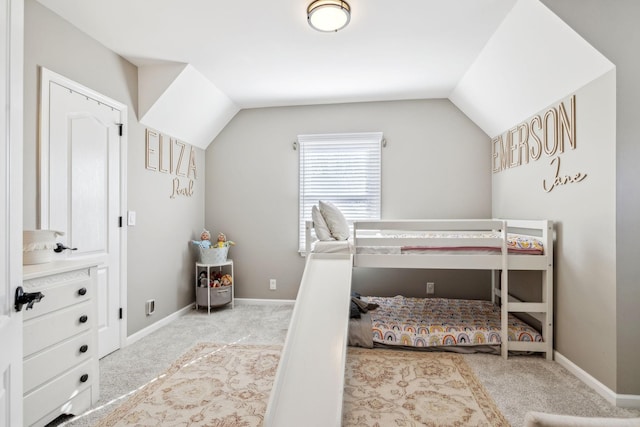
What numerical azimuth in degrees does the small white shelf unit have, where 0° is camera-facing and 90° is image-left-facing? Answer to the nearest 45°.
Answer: approximately 315°

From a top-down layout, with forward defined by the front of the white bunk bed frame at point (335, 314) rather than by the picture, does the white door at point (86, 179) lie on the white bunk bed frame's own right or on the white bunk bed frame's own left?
on the white bunk bed frame's own right

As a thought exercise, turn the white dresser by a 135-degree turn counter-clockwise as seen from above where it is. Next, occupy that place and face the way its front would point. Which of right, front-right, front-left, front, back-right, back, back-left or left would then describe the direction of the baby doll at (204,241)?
front-right

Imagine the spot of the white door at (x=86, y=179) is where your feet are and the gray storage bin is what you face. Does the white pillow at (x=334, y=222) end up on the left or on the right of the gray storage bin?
right
